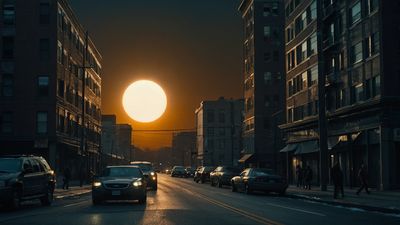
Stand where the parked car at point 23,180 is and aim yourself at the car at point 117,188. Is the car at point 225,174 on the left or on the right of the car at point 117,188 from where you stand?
left

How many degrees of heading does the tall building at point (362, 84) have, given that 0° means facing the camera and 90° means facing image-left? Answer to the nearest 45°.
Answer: approximately 45°

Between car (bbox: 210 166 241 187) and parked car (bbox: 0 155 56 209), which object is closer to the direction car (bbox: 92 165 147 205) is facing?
the parked car

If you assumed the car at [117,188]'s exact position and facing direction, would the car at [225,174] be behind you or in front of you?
behind

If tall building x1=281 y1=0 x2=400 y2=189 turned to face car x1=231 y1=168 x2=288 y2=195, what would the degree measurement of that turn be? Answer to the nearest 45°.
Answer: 0° — it already faces it

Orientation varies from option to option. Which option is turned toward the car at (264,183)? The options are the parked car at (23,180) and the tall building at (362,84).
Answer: the tall building
